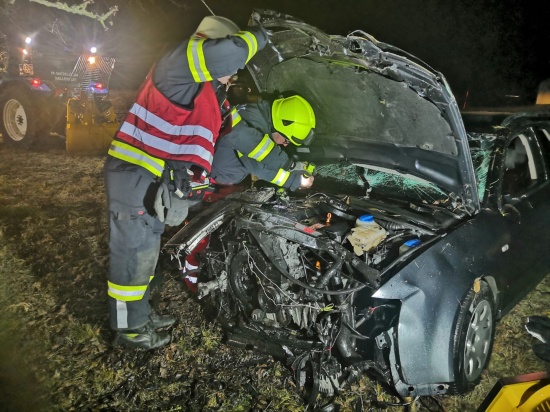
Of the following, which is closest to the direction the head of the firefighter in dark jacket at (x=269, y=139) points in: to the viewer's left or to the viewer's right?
to the viewer's right

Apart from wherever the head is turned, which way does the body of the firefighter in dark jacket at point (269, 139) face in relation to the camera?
to the viewer's right

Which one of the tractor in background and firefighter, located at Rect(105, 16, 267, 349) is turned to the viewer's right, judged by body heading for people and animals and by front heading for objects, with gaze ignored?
the firefighter

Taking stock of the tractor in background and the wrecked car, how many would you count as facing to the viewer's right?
0

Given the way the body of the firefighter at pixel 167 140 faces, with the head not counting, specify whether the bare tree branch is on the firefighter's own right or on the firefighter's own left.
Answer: on the firefighter's own left

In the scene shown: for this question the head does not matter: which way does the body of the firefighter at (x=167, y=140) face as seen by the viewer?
to the viewer's right

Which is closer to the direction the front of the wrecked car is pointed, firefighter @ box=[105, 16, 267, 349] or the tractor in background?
the firefighter
